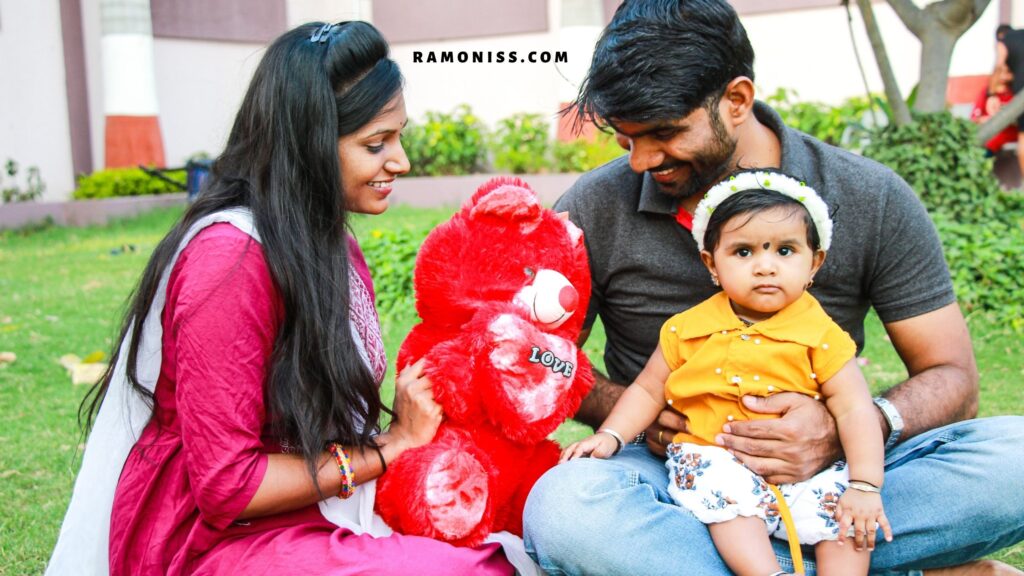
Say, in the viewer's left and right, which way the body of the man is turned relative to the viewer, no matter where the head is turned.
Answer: facing the viewer and to the left of the viewer

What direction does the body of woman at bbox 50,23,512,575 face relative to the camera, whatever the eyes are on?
to the viewer's right

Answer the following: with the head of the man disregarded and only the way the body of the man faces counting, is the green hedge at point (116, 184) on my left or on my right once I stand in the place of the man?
on my right

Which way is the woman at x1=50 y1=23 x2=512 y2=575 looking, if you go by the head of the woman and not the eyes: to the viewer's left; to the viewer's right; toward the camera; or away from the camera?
to the viewer's right

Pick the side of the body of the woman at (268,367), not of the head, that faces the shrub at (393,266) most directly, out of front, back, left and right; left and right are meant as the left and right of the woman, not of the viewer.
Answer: left

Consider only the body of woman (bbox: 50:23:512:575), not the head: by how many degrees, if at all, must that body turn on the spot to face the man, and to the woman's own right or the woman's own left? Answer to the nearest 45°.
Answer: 0° — they already face them

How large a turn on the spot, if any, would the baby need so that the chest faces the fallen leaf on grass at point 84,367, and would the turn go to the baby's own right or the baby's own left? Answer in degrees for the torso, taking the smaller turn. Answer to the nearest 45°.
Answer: approximately 135° to the baby's own right

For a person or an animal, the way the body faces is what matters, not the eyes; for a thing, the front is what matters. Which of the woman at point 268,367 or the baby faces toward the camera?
the baby

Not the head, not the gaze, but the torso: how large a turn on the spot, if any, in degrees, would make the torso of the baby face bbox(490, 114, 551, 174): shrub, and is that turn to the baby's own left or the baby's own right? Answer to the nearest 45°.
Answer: approximately 180°

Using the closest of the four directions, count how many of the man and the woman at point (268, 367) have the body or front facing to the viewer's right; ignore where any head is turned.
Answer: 1

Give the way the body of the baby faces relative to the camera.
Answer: toward the camera

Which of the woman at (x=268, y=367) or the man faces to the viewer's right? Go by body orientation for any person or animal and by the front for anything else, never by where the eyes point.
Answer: the woman

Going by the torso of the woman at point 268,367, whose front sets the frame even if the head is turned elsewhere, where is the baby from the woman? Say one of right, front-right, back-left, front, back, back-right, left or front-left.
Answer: front

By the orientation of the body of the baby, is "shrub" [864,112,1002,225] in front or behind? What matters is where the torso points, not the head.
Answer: behind

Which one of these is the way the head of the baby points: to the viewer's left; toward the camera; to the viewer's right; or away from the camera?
toward the camera
